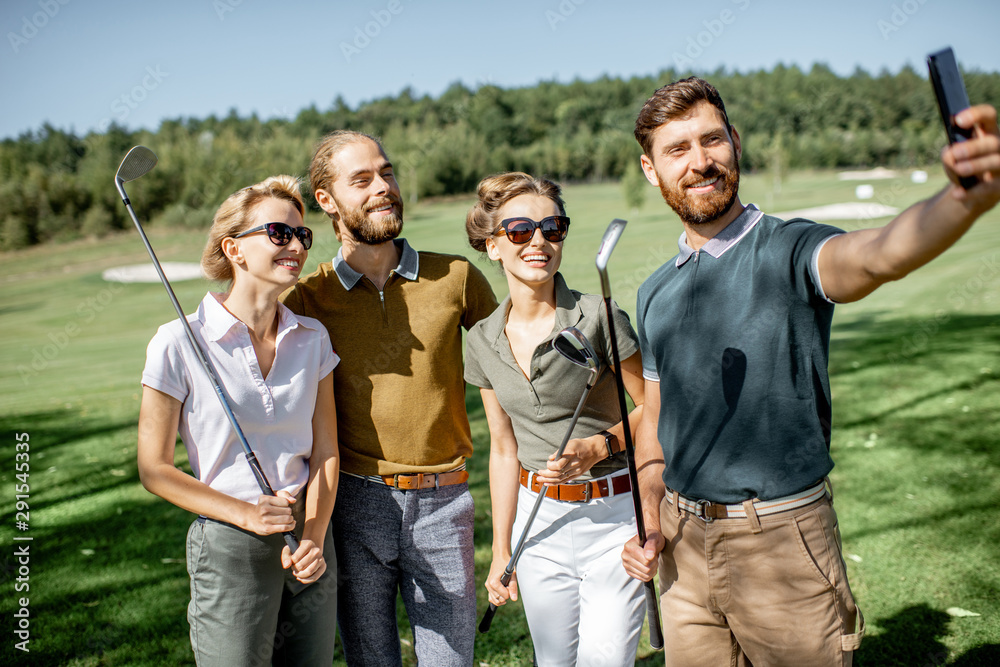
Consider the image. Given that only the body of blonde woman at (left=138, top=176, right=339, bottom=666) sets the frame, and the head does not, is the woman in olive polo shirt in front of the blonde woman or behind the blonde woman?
in front

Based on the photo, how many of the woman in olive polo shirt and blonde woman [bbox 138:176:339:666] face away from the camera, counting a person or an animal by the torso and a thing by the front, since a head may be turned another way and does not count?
0

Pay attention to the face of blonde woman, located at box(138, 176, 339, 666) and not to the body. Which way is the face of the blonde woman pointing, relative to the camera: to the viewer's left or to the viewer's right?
to the viewer's right

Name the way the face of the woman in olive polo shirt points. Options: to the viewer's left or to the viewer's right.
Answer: to the viewer's right

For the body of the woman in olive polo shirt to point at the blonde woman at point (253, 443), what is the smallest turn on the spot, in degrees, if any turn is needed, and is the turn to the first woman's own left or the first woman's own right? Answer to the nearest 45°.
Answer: approximately 90° to the first woman's own right

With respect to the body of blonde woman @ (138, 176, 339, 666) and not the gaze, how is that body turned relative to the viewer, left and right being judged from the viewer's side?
facing the viewer and to the right of the viewer

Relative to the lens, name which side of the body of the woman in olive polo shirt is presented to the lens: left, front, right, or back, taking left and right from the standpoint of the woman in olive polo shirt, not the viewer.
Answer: front
